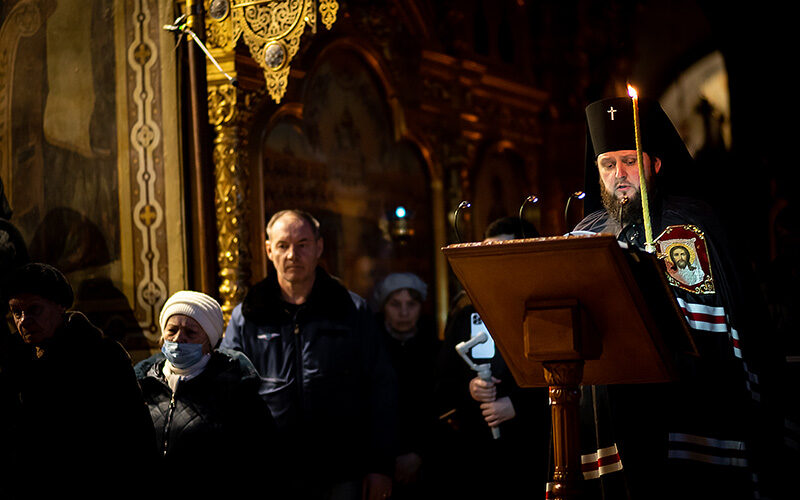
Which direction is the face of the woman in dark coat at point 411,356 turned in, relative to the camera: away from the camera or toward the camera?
toward the camera

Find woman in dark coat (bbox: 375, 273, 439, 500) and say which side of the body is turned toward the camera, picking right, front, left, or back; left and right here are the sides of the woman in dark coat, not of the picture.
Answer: front

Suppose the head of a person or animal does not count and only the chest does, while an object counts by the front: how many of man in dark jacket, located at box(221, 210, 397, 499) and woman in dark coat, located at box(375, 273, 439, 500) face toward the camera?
2

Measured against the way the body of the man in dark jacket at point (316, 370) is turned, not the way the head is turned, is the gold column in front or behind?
behind

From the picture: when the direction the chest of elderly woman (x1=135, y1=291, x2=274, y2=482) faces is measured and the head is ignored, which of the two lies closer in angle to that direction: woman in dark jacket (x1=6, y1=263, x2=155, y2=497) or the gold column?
the woman in dark jacket

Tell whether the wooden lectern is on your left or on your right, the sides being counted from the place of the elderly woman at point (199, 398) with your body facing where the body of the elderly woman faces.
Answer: on your left

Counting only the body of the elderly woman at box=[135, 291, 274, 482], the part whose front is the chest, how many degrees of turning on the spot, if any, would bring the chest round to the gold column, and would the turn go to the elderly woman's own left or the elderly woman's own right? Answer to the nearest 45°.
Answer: approximately 135° to the elderly woman's own right

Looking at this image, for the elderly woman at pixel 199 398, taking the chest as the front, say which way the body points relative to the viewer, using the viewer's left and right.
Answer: facing the viewer and to the left of the viewer

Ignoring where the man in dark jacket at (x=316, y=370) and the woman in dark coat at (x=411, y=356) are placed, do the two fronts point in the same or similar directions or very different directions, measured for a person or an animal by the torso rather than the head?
same or similar directions
